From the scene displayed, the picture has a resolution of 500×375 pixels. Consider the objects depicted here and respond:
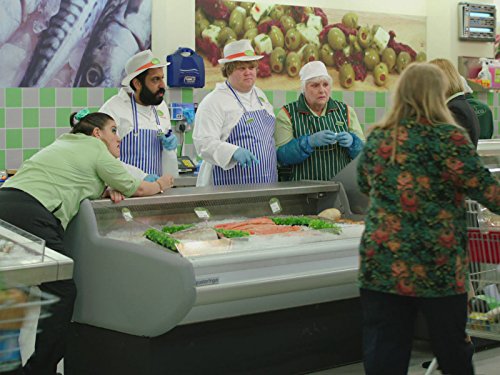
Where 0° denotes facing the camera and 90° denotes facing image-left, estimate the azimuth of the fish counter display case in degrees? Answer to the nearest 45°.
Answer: approximately 315°

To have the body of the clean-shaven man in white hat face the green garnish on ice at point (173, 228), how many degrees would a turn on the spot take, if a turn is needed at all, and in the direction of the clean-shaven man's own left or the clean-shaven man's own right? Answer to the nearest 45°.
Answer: approximately 45° to the clean-shaven man's own right

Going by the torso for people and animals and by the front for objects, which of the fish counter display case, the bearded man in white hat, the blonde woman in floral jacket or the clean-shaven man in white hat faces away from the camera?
the blonde woman in floral jacket

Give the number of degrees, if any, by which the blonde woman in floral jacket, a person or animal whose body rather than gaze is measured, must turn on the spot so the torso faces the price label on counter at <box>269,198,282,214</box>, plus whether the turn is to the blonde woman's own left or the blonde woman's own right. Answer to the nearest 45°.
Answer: approximately 45° to the blonde woman's own left

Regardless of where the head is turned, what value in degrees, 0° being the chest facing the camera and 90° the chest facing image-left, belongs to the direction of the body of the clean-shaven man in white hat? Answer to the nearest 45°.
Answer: approximately 315°

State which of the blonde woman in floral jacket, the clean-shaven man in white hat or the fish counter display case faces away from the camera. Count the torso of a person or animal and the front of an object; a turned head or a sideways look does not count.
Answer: the blonde woman in floral jacket

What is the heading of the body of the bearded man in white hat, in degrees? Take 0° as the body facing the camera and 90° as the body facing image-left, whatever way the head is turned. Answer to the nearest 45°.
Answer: approximately 315°

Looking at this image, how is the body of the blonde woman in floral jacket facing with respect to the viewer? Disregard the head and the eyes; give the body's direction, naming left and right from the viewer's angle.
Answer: facing away from the viewer
